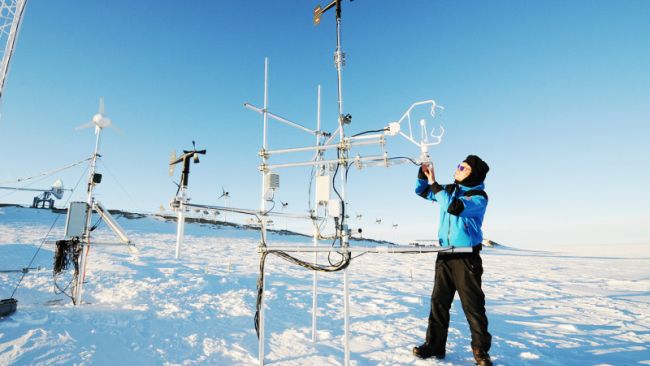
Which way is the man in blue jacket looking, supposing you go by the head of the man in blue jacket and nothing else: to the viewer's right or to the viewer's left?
to the viewer's left

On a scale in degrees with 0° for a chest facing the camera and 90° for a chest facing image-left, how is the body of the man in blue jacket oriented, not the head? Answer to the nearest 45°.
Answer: approximately 45°
